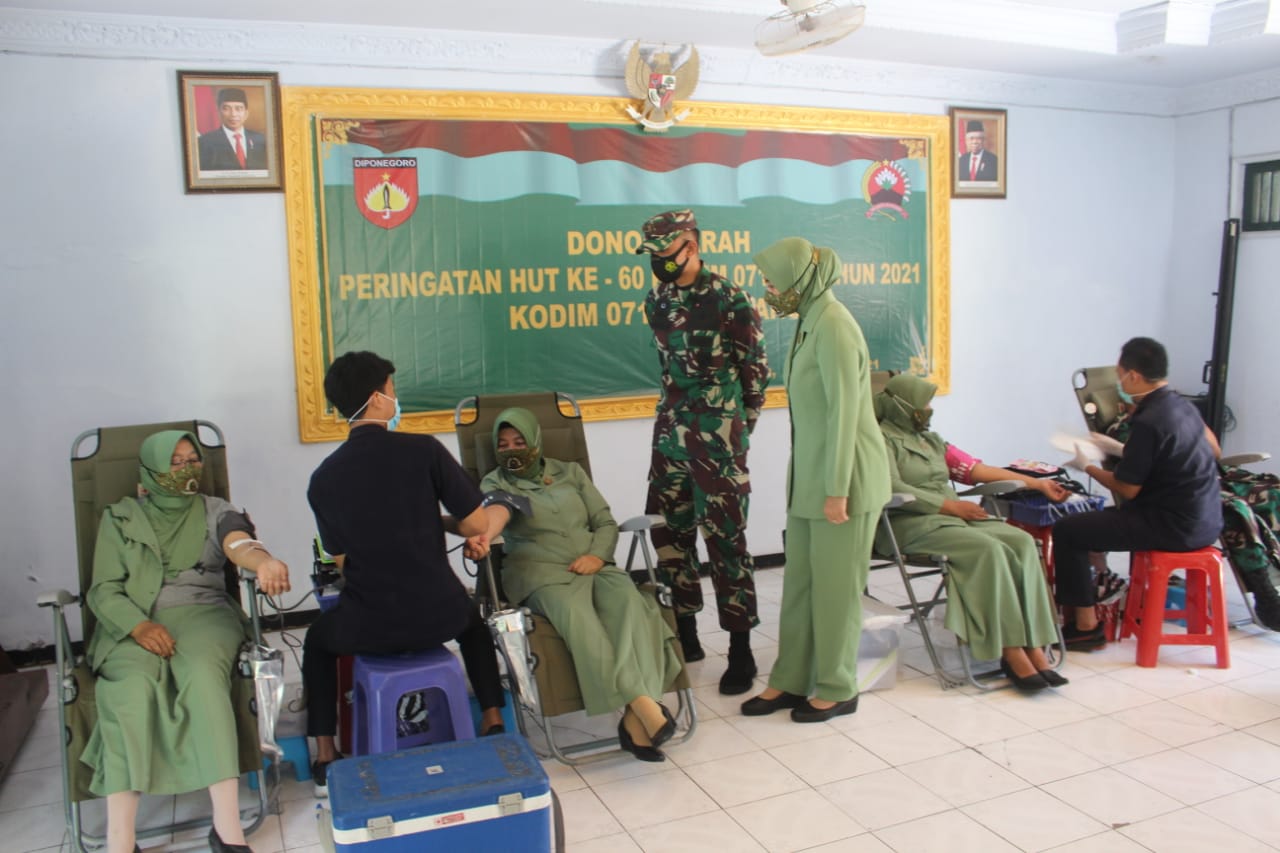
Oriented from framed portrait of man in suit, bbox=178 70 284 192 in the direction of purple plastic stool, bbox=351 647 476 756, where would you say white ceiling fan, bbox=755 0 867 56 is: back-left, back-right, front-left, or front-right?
front-left

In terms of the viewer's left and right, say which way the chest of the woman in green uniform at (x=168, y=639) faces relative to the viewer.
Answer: facing the viewer

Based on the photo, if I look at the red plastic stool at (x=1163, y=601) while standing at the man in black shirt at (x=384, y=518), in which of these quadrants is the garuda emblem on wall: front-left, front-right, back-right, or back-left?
front-left

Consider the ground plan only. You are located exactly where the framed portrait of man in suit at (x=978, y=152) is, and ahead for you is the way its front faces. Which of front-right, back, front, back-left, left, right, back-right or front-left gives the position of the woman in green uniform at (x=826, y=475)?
front

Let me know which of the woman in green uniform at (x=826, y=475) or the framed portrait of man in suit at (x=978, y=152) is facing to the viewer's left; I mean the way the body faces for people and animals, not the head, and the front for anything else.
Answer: the woman in green uniform

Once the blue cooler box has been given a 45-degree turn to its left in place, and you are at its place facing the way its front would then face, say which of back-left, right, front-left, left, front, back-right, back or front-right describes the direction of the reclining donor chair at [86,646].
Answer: back

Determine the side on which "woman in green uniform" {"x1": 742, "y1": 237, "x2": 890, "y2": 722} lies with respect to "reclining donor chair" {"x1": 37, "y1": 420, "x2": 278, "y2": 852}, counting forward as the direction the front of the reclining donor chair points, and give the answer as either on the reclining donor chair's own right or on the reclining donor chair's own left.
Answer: on the reclining donor chair's own left

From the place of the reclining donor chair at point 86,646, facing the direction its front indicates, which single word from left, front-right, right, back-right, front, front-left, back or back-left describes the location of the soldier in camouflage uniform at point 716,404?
left

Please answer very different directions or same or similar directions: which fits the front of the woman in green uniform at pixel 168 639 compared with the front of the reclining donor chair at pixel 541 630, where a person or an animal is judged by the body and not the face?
same or similar directions

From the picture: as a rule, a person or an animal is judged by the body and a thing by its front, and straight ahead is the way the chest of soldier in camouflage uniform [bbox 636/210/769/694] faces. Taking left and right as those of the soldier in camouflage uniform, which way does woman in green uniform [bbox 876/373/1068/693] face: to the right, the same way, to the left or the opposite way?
to the left

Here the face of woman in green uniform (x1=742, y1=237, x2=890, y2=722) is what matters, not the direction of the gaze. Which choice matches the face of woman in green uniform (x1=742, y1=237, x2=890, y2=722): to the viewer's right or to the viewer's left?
to the viewer's left

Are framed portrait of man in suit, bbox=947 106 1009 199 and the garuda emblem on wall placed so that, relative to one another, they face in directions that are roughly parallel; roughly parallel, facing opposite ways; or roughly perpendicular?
roughly parallel

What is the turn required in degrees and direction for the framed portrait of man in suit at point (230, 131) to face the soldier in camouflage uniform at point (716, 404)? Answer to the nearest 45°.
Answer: approximately 45° to its left

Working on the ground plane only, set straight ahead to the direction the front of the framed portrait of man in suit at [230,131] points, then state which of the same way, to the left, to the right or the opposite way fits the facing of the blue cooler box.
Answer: the same way

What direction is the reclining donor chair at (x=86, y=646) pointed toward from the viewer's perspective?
toward the camera

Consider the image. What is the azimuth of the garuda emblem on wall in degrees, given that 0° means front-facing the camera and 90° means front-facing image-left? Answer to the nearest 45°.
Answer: approximately 0°

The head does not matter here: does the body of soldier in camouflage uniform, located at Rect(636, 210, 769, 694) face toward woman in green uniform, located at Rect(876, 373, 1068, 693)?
no

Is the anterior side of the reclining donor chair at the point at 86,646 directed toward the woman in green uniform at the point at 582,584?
no
